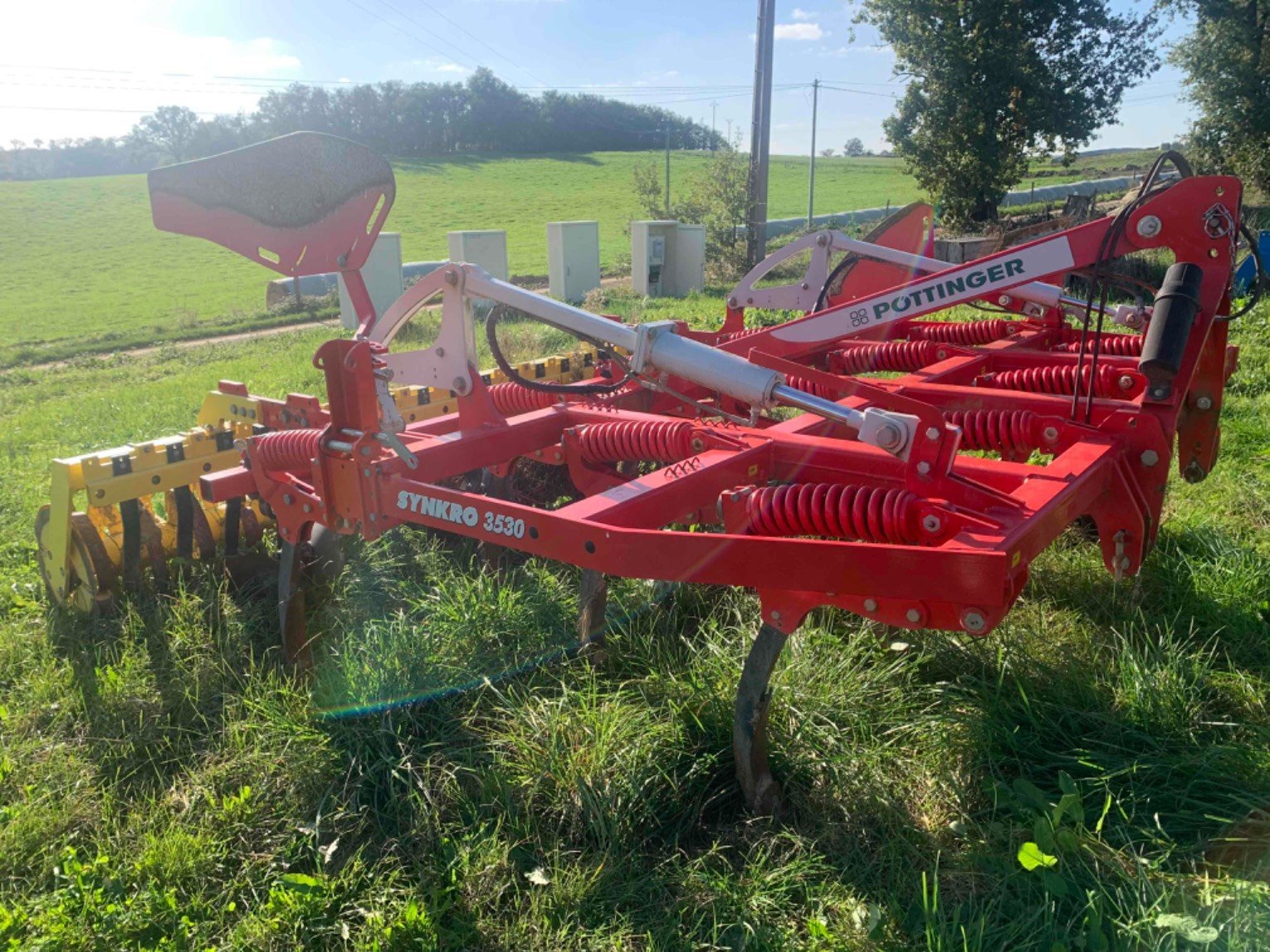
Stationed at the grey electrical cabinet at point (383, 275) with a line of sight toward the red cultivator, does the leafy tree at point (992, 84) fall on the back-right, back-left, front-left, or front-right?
back-left

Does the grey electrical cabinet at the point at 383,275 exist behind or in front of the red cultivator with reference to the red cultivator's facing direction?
behind

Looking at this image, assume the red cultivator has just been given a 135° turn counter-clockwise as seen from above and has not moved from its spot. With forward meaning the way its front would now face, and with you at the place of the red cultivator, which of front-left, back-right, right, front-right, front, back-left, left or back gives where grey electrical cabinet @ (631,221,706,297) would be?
front

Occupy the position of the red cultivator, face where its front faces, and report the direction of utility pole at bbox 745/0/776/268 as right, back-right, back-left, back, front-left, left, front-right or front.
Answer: back-left

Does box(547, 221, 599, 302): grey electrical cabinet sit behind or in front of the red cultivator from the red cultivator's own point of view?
behind

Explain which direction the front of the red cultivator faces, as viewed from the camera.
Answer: facing the viewer and to the right of the viewer
